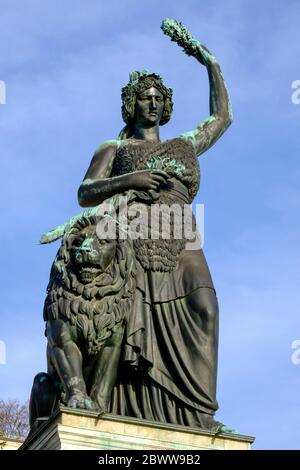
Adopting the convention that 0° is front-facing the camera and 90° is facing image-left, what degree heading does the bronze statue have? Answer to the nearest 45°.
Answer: approximately 0°

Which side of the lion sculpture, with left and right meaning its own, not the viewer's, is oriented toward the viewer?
front
